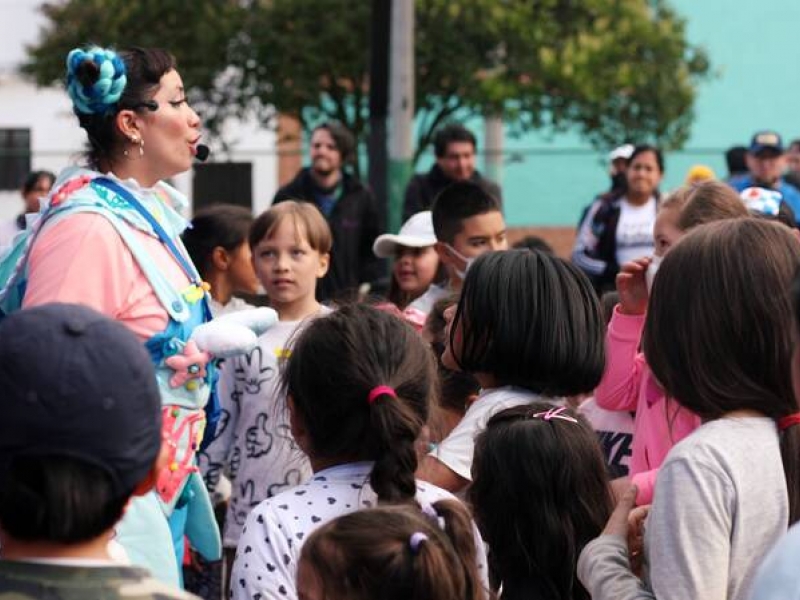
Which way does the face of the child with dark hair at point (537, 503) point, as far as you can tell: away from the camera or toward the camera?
away from the camera

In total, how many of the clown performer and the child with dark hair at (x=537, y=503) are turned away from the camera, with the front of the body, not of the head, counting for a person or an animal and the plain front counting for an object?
1

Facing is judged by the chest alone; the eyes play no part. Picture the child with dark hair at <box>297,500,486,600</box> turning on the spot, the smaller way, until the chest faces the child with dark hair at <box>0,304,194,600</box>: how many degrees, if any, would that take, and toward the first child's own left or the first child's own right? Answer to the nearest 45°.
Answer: approximately 90° to the first child's own left

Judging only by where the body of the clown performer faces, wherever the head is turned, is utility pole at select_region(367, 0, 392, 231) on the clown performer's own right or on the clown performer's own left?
on the clown performer's own left

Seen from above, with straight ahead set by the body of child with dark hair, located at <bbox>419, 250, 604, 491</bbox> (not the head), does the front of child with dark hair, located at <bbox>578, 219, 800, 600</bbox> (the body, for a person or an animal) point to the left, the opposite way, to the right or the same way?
the same way

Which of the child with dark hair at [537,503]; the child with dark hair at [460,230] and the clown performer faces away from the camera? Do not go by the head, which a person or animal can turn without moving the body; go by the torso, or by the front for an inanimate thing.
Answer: the child with dark hair at [537,503]

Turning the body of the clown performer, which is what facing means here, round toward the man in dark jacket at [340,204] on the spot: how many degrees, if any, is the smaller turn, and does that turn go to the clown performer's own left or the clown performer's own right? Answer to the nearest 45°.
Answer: approximately 90° to the clown performer's own left

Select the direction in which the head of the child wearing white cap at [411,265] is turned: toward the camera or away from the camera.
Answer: toward the camera

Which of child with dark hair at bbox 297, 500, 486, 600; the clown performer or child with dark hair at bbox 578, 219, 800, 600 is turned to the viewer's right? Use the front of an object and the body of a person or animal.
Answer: the clown performer

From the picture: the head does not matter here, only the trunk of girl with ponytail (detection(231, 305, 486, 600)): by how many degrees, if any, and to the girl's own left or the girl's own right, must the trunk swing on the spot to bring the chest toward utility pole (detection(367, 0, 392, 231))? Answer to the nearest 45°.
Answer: approximately 45° to the girl's own right

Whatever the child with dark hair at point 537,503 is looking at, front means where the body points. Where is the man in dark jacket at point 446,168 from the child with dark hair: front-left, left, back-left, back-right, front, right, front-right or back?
front

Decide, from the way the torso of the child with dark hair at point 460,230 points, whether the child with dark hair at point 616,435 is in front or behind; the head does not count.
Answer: in front

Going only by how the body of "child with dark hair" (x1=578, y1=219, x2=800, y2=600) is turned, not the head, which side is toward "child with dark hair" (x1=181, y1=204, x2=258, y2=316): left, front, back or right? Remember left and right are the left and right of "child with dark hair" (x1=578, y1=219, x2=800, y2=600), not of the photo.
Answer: front

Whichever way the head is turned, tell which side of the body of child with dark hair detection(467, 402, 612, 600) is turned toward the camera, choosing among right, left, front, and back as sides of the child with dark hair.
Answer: back

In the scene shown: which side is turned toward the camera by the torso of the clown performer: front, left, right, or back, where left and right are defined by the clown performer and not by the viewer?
right

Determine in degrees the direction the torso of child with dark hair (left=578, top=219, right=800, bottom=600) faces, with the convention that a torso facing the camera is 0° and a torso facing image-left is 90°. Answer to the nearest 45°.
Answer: approximately 135°
